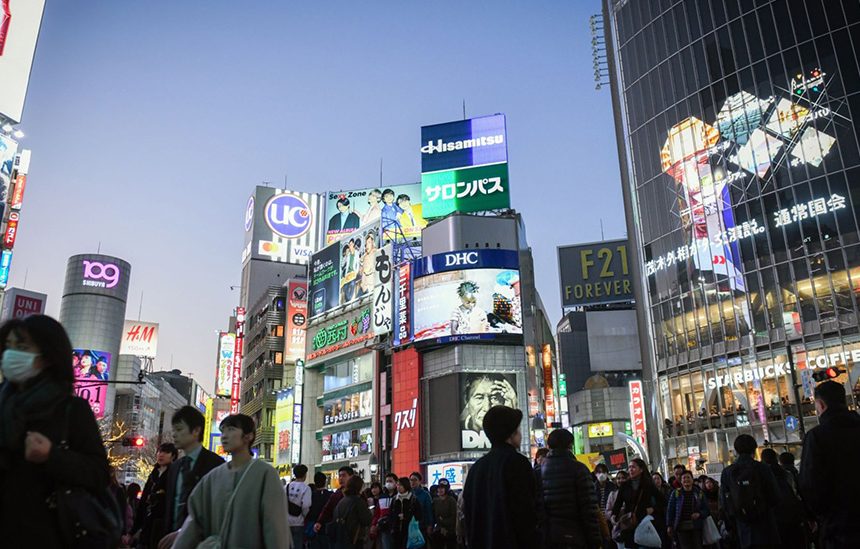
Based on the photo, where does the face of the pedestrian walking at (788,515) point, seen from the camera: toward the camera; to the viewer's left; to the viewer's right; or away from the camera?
away from the camera

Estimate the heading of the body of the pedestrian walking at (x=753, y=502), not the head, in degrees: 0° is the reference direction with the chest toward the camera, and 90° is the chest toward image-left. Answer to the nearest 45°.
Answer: approximately 180°

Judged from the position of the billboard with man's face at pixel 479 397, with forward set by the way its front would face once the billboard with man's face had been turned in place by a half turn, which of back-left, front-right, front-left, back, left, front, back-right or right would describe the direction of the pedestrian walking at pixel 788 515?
back

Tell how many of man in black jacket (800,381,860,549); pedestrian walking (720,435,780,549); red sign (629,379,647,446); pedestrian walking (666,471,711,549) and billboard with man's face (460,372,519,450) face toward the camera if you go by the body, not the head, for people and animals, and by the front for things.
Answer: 3

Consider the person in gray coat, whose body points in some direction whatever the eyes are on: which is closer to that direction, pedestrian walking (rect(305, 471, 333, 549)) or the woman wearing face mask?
the woman wearing face mask

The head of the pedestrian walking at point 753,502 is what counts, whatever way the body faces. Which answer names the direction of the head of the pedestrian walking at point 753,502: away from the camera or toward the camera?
away from the camera

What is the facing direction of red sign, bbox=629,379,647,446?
toward the camera

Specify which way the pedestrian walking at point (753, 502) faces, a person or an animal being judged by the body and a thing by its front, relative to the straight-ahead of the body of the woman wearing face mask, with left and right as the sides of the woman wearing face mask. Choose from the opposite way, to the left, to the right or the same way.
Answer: the opposite way

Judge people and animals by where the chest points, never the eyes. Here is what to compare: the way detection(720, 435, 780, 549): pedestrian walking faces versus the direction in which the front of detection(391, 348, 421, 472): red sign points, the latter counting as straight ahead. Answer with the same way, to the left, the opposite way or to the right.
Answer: the opposite way

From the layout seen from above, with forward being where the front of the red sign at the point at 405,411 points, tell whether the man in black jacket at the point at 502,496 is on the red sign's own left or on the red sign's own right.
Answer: on the red sign's own left

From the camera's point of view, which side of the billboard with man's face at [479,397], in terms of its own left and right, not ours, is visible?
front

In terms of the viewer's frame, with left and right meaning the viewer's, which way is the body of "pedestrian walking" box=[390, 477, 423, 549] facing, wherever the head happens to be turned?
facing the viewer and to the left of the viewer

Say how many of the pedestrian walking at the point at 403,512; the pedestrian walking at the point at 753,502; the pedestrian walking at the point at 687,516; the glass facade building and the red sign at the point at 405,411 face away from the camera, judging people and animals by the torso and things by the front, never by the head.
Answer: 1

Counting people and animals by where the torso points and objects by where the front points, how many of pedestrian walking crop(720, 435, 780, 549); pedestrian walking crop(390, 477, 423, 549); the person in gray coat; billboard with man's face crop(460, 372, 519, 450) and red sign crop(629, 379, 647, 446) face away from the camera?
1

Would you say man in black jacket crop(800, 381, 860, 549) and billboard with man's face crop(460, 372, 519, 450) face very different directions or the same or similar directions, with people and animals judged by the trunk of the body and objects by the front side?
very different directions

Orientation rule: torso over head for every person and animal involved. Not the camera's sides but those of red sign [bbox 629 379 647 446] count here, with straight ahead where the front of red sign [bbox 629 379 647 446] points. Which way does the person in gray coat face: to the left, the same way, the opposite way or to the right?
the same way
